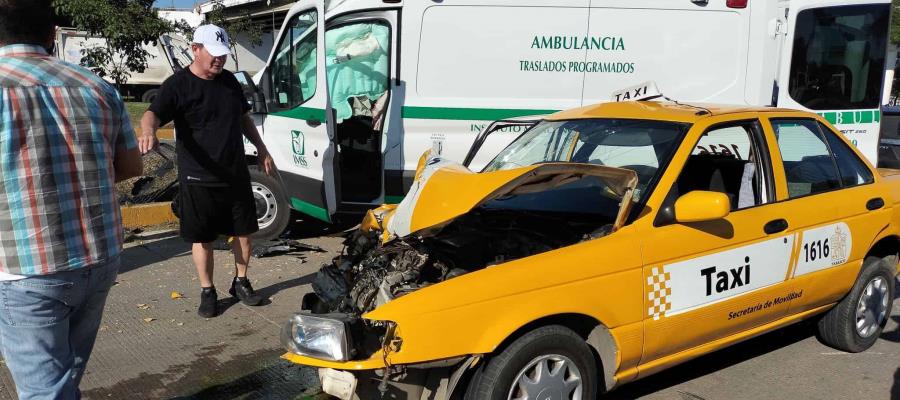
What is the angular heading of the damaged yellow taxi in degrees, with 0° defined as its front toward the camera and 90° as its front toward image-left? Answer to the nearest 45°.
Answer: approximately 45°

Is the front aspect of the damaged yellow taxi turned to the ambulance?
no

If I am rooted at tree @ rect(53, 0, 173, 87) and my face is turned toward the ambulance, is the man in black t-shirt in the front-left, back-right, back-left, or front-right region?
front-right

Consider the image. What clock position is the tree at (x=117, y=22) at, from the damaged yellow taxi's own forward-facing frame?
The tree is roughly at 3 o'clock from the damaged yellow taxi.

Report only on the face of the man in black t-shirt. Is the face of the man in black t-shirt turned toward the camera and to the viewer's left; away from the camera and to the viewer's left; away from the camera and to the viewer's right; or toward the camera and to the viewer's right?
toward the camera and to the viewer's right

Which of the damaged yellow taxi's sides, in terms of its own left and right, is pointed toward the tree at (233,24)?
right

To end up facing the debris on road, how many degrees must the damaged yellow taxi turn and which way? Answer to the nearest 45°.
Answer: approximately 90° to its right

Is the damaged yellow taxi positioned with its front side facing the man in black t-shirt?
no

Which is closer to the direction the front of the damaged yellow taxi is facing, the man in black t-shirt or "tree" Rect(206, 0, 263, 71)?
the man in black t-shirt
